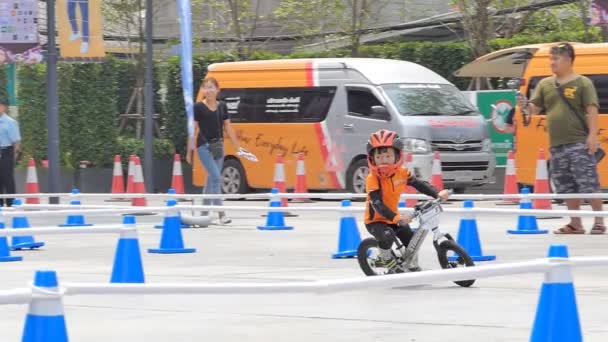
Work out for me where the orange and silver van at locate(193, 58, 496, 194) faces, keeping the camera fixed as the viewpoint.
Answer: facing the viewer and to the right of the viewer

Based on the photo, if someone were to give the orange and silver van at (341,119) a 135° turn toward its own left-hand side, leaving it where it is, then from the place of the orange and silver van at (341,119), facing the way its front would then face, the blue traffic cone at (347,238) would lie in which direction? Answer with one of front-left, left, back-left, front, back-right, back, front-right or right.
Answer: back

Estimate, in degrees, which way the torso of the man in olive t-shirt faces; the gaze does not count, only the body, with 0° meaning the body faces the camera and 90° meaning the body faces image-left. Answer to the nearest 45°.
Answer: approximately 45°

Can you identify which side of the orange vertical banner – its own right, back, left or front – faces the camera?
front

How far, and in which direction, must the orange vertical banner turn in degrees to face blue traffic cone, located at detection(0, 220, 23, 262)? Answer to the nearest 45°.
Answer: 0° — it already faces it

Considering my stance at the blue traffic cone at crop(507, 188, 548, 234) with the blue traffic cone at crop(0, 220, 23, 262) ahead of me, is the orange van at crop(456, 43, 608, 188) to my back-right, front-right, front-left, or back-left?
back-right

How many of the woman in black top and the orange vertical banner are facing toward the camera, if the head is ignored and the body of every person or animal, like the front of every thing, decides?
2

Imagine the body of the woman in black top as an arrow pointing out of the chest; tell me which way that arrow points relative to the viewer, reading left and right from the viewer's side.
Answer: facing the viewer

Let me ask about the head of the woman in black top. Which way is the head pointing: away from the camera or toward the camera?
toward the camera

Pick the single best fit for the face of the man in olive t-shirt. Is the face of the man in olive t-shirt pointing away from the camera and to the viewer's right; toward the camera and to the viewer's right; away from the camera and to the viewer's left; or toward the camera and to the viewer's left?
toward the camera and to the viewer's left
